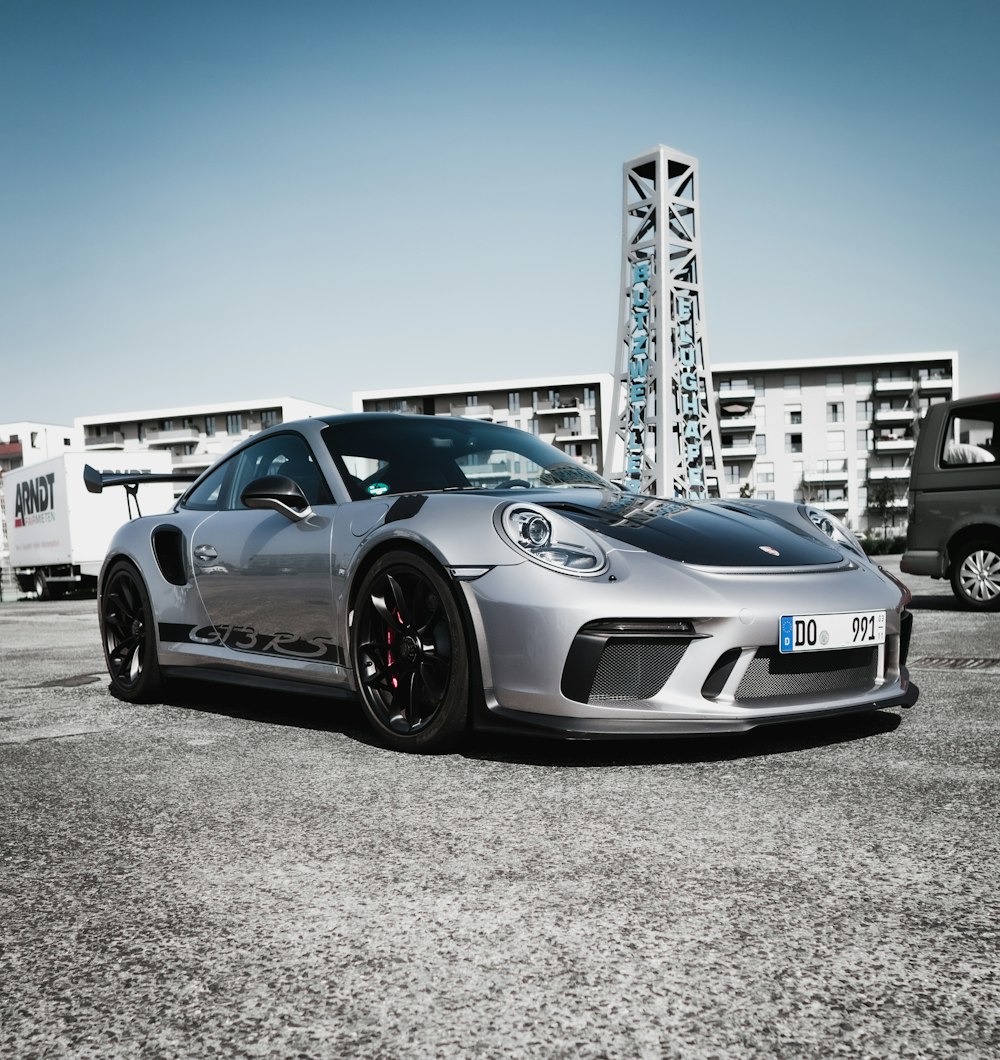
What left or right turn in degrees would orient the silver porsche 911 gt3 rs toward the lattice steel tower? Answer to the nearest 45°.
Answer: approximately 135° to its left

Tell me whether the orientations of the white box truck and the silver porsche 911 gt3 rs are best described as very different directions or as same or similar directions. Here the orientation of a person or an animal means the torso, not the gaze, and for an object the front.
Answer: very different directions

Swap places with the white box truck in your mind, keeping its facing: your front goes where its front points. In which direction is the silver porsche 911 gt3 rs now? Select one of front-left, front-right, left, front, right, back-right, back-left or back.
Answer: back-left

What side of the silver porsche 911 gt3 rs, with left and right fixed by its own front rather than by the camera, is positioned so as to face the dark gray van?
left

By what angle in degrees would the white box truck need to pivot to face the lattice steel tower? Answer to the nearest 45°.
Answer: approximately 90° to its right

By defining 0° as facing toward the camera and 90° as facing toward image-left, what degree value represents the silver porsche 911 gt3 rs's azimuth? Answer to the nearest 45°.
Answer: approximately 315°
